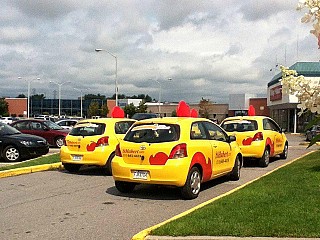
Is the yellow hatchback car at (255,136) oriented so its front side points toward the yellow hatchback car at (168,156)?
no

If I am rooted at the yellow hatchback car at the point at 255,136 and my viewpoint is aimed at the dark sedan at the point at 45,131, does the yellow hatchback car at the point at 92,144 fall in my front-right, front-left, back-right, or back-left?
front-left

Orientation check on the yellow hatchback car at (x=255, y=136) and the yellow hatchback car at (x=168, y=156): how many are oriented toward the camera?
0

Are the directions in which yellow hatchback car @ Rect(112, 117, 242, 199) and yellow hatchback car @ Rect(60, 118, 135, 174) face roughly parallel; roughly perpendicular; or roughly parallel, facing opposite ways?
roughly parallel

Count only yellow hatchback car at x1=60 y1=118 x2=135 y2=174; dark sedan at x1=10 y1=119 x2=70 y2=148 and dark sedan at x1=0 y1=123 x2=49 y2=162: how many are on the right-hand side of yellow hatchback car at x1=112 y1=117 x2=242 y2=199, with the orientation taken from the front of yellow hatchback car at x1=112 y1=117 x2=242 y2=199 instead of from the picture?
0

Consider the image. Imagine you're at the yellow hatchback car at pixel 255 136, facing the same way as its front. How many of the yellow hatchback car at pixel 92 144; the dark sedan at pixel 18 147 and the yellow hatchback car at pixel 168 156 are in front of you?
0

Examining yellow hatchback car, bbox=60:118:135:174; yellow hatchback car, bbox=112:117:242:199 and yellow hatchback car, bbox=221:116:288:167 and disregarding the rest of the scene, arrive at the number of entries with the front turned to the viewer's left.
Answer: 0

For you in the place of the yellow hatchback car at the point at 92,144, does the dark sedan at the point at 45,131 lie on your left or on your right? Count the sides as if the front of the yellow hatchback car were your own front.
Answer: on your left

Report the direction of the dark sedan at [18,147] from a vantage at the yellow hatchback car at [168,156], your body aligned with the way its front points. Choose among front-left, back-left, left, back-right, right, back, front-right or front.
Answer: left

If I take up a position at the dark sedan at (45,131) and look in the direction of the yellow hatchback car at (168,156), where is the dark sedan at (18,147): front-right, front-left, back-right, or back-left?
front-right

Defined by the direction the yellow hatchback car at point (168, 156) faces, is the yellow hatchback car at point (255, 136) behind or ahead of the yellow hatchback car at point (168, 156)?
ahead

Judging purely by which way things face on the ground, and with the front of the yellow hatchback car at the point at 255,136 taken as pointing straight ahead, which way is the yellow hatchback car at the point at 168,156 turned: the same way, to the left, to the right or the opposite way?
the same way

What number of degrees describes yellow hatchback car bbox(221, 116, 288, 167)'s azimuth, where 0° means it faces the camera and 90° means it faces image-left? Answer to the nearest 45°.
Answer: approximately 225°

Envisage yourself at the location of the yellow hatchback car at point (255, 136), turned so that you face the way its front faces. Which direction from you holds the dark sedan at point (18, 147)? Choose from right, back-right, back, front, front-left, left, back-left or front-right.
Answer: back-left

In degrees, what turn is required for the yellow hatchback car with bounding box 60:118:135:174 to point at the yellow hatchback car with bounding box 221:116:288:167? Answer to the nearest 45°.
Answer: approximately 45° to its right
